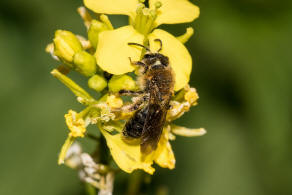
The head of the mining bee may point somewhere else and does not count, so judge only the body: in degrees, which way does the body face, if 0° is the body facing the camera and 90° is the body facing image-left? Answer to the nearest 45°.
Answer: approximately 180°
